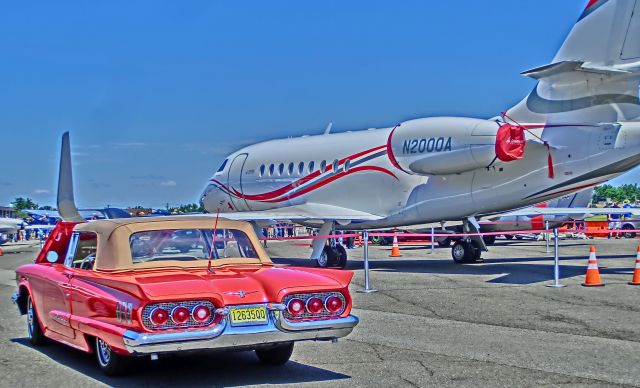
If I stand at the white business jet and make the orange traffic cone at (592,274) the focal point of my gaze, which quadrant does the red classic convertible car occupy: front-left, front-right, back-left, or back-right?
front-right

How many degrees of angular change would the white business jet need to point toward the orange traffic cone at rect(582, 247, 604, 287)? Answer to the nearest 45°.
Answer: approximately 180°

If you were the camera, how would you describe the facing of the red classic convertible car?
facing away from the viewer and to the left of the viewer

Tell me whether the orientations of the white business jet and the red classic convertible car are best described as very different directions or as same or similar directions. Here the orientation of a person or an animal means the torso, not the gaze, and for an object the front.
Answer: same or similar directions

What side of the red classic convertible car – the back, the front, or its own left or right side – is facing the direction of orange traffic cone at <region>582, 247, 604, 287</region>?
right

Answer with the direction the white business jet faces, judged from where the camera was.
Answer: facing away from the viewer and to the left of the viewer

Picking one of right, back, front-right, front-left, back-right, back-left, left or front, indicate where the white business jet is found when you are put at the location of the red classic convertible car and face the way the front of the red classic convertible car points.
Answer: right

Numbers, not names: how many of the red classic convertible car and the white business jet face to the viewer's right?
0

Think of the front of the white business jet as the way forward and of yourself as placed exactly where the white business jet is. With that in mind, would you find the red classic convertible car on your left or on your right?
on your left
